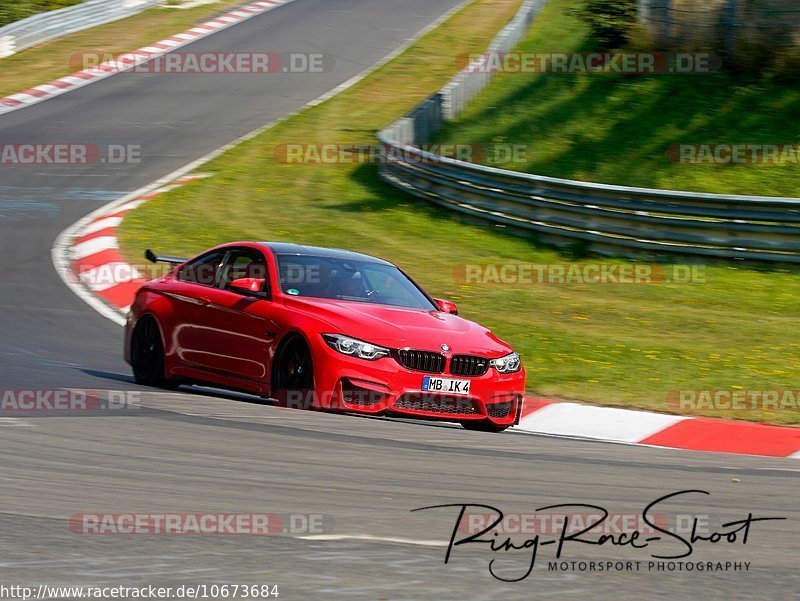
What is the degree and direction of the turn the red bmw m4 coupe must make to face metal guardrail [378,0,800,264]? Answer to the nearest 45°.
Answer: approximately 90° to its left

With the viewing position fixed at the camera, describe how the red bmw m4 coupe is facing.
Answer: facing the viewer and to the right of the viewer

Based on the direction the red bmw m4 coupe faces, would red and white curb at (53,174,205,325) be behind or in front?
behind

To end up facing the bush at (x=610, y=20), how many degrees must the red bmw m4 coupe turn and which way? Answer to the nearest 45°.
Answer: approximately 135° to its left

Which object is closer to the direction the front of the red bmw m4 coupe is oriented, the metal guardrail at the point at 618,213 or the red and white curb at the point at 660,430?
the red and white curb

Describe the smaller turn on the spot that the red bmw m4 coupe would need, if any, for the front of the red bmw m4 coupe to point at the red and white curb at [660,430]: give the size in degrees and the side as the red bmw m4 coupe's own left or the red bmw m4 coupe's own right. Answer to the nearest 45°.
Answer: approximately 45° to the red bmw m4 coupe's own left

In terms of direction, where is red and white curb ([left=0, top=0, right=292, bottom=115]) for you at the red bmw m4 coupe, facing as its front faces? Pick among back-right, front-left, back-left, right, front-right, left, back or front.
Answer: back-left
